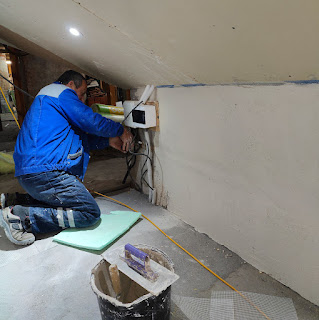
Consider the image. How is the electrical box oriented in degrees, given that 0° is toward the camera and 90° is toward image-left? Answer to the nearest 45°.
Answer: approximately 45°
